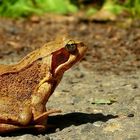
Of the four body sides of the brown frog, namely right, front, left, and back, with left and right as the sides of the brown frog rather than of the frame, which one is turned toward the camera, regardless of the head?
right
